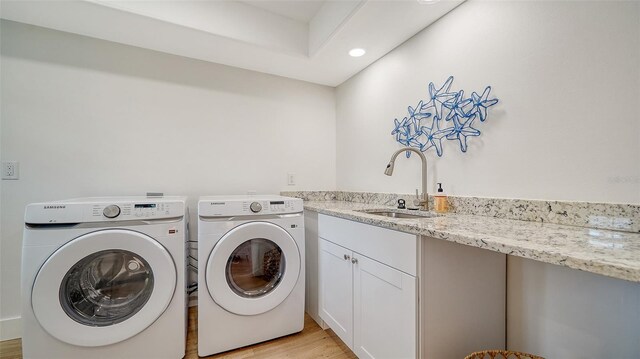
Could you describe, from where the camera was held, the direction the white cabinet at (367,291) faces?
facing the viewer and to the left of the viewer

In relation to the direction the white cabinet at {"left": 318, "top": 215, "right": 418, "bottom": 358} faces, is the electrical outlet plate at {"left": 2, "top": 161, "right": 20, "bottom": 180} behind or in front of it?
in front

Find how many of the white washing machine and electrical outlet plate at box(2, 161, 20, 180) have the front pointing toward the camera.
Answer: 2

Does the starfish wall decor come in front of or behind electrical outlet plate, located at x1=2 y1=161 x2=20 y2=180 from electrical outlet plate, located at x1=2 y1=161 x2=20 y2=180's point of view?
in front

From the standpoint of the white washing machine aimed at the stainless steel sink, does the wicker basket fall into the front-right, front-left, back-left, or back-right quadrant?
front-right

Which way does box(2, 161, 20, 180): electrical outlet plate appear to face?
toward the camera

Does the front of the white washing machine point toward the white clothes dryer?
no

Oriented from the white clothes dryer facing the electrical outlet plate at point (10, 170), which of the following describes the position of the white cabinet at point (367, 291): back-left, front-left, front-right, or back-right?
back-left

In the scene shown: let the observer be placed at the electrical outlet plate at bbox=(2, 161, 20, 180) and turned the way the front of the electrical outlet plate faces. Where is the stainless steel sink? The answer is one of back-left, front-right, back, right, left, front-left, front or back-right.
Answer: front-left

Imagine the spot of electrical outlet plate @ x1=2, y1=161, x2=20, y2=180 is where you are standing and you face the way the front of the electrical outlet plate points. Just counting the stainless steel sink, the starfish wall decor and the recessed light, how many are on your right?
0

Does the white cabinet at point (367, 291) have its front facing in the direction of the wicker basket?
no

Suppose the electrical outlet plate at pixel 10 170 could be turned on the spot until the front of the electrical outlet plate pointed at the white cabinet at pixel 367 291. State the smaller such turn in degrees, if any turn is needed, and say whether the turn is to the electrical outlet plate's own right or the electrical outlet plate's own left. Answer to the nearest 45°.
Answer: approximately 45° to the electrical outlet plate's own left

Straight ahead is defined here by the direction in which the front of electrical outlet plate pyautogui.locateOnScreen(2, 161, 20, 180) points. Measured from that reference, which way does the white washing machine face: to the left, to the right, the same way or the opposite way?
the same way

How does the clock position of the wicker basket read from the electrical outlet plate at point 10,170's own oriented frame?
The wicker basket is roughly at 11 o'clock from the electrical outlet plate.

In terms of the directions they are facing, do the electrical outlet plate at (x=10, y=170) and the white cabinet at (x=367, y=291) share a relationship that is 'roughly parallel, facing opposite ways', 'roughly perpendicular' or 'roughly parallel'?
roughly perpendicular

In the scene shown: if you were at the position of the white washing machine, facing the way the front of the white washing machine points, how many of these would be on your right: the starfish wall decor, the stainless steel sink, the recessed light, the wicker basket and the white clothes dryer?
0

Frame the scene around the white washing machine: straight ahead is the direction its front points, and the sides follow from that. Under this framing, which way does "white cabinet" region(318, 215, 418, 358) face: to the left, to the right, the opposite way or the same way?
to the right

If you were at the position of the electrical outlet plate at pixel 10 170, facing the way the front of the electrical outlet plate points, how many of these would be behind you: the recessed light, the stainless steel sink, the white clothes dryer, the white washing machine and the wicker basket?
0
